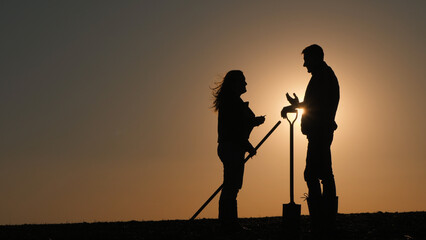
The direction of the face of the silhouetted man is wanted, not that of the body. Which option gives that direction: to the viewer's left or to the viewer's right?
to the viewer's left

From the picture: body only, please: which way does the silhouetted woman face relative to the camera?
to the viewer's right

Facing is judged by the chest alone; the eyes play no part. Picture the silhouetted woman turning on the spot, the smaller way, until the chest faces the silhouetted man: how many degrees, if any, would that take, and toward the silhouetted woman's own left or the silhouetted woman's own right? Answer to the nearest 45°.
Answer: approximately 45° to the silhouetted woman's own right

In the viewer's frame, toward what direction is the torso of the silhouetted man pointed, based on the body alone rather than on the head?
to the viewer's left

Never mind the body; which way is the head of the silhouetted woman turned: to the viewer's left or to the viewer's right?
to the viewer's right

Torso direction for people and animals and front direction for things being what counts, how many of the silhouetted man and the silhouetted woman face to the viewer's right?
1

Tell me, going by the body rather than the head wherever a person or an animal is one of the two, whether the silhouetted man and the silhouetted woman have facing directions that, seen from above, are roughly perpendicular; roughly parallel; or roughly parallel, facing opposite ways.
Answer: roughly parallel, facing opposite ways

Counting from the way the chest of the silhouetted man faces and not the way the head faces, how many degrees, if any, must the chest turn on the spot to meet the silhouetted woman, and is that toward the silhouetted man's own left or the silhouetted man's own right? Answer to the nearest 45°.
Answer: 0° — they already face them
